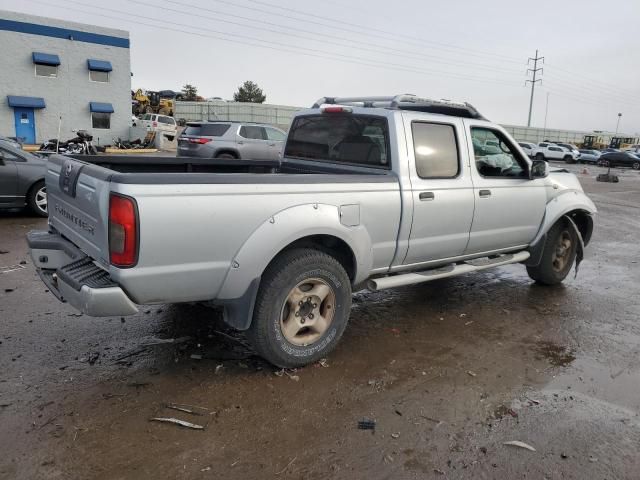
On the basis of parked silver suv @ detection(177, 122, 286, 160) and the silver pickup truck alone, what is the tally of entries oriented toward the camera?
0

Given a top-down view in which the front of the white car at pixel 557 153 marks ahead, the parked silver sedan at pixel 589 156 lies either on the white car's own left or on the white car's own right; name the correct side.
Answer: on the white car's own left

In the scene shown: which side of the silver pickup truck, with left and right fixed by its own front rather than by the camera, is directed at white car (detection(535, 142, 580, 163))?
front

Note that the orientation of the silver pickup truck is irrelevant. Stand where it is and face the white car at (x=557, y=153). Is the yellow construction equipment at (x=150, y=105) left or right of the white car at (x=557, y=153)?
left

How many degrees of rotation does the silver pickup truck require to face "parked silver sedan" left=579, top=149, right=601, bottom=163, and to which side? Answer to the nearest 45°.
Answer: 0° — it already faces it

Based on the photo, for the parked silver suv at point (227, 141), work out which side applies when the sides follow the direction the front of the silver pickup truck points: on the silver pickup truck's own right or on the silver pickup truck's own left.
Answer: on the silver pickup truck's own left

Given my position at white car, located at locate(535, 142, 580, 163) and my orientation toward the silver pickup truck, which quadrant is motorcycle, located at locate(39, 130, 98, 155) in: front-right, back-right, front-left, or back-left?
front-right

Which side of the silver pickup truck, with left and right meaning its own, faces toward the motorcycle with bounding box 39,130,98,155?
left

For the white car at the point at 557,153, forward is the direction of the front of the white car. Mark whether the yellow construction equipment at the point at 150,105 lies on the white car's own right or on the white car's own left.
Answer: on the white car's own right

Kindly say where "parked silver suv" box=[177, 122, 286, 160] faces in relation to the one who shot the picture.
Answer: facing away from the viewer and to the right of the viewer

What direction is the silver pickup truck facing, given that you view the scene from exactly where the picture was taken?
facing away from the viewer and to the right of the viewer

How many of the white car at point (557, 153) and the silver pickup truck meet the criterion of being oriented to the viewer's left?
0

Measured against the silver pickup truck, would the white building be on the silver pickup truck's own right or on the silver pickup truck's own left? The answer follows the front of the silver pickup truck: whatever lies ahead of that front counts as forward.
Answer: on the silver pickup truck's own left

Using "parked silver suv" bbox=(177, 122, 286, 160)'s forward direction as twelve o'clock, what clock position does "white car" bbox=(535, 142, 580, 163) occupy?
The white car is roughly at 12 o'clock from the parked silver suv.

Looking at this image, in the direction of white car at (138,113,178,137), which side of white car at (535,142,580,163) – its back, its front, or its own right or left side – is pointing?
right
